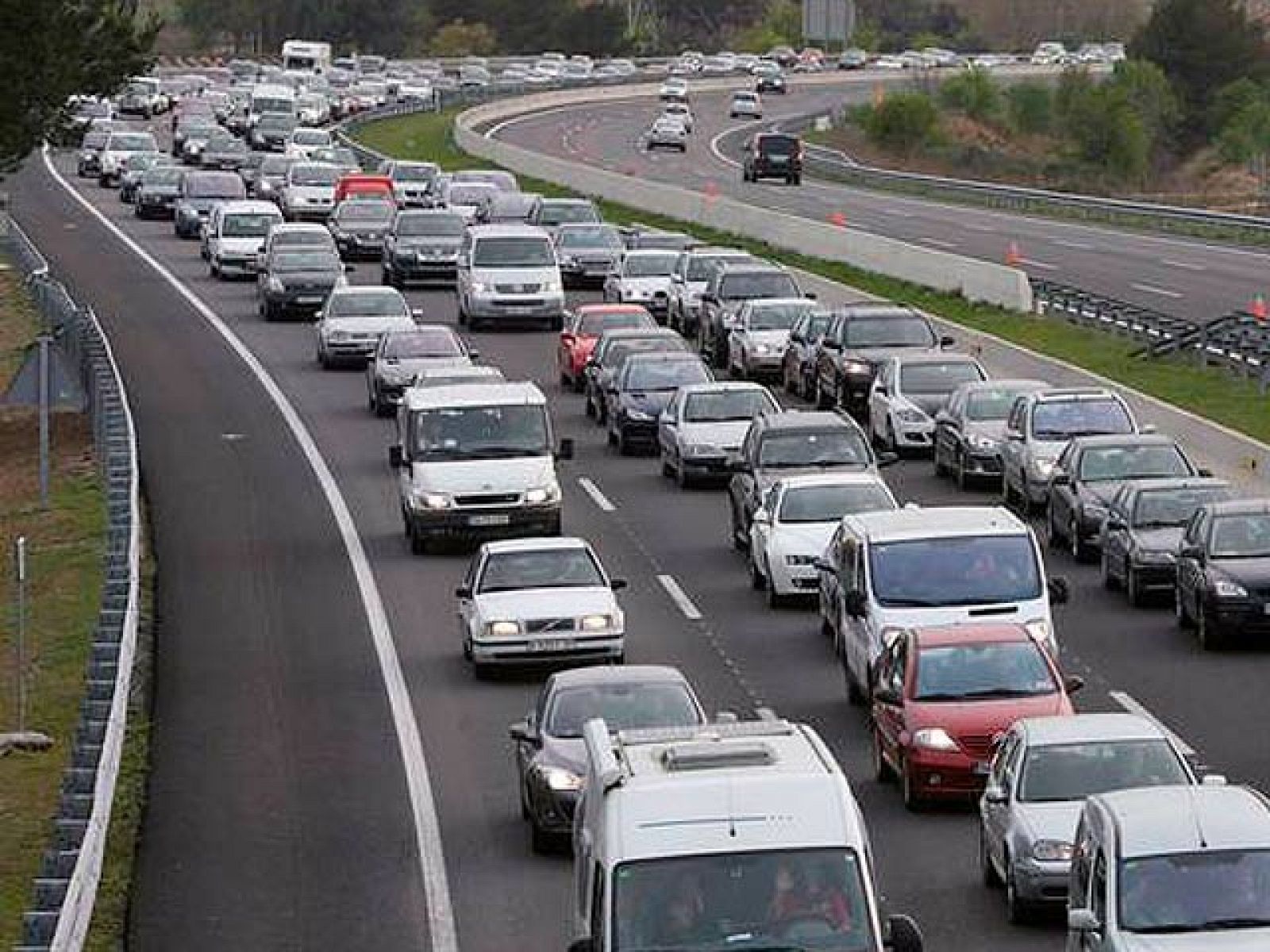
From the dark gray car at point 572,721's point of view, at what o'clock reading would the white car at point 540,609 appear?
The white car is roughly at 6 o'clock from the dark gray car.

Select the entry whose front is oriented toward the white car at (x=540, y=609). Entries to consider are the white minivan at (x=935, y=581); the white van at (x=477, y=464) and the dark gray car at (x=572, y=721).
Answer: the white van

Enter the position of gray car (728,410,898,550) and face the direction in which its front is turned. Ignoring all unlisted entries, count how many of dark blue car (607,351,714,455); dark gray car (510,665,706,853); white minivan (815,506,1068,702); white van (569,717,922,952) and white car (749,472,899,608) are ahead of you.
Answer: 4

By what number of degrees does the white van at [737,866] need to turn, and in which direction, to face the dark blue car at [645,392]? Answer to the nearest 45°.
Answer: approximately 180°

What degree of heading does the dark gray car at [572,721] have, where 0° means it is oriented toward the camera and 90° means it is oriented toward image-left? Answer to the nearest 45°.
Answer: approximately 0°
